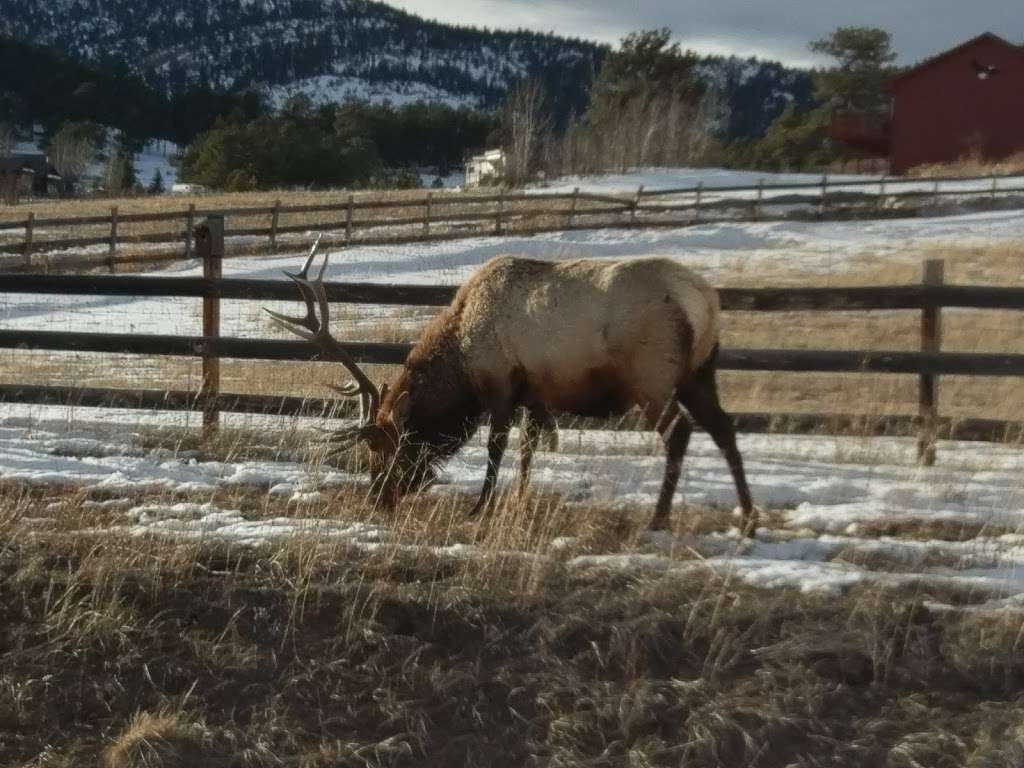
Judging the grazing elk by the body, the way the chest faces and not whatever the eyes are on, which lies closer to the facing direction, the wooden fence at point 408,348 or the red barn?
the wooden fence

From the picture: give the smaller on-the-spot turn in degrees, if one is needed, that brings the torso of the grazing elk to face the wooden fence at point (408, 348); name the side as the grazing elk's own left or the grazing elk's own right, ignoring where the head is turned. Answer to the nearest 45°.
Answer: approximately 45° to the grazing elk's own right

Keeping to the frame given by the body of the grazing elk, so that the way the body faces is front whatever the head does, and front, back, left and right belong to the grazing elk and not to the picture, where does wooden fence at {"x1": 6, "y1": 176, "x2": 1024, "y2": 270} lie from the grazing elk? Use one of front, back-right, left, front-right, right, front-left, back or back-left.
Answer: right

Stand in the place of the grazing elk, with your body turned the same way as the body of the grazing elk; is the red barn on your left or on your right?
on your right

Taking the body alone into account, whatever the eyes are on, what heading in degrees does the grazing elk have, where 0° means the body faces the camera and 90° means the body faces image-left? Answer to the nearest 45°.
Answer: approximately 90°
